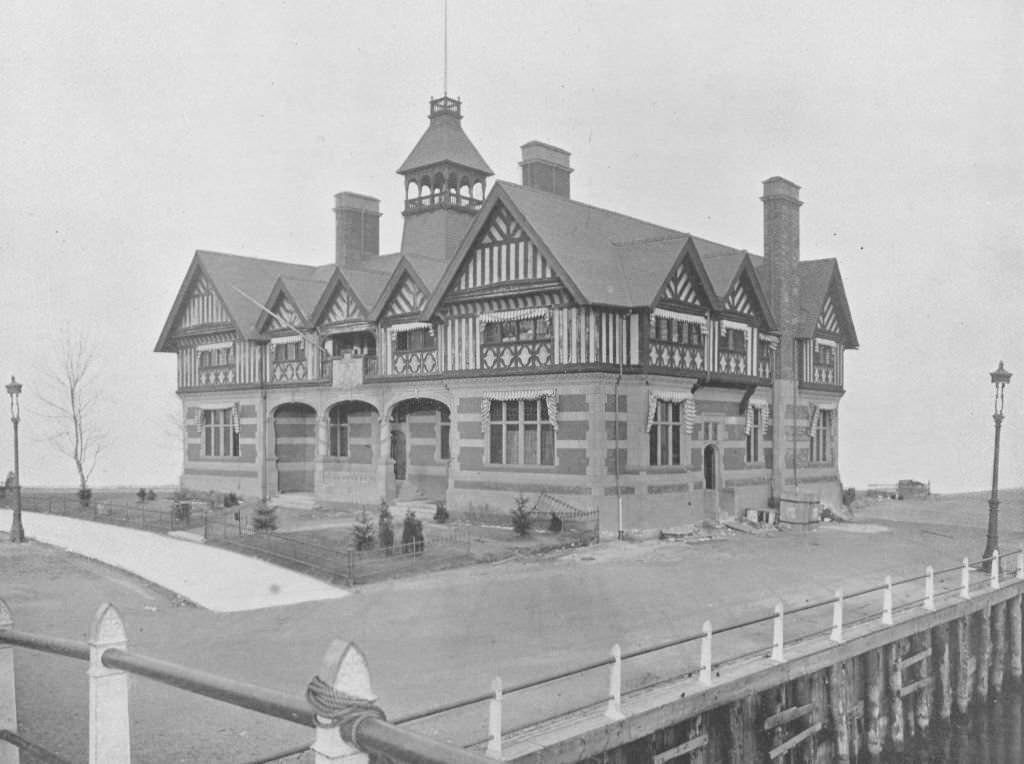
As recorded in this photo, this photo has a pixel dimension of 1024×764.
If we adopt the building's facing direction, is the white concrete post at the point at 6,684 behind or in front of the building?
in front

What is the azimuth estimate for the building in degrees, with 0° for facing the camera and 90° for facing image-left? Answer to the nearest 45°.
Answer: approximately 45°

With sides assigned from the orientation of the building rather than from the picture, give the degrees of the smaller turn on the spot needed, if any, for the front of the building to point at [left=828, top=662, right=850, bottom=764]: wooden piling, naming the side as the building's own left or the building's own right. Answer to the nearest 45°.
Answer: approximately 45° to the building's own left

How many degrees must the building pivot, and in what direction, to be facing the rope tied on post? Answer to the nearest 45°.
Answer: approximately 45° to its left

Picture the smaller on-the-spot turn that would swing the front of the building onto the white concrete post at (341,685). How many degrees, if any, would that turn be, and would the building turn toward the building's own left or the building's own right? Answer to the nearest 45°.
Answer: approximately 45° to the building's own left

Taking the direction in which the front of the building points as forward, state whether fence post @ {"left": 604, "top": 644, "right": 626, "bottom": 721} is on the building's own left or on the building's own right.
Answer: on the building's own left

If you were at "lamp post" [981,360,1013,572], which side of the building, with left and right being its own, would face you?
left
